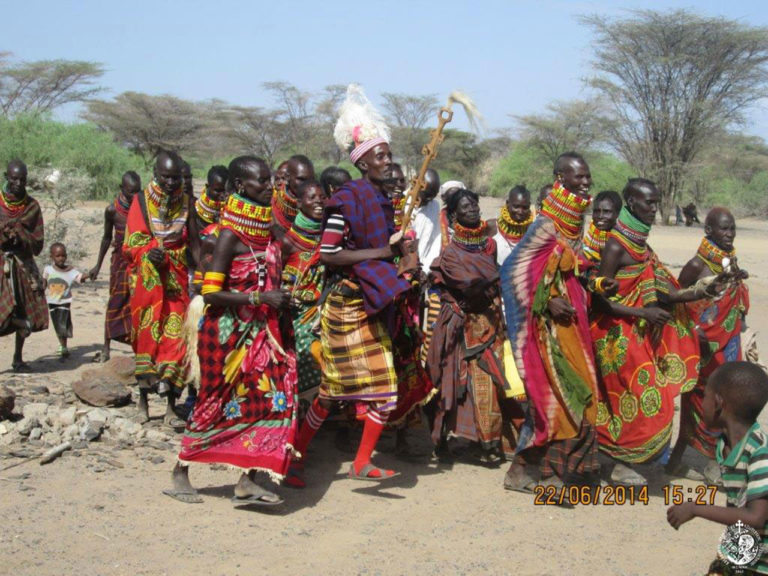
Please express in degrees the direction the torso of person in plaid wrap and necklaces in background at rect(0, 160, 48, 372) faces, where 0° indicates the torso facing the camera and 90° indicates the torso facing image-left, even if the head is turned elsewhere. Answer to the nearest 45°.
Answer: approximately 0°

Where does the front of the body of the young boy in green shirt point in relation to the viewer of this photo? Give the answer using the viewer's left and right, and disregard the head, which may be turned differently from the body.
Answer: facing to the left of the viewer

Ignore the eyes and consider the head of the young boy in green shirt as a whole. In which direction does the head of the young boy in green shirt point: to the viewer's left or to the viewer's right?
to the viewer's left

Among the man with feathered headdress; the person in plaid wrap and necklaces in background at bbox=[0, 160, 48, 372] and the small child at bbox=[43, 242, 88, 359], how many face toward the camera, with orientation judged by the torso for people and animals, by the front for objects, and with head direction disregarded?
2

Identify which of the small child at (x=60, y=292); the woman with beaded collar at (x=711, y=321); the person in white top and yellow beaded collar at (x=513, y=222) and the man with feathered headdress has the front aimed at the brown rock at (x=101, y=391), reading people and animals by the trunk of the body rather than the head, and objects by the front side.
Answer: the small child

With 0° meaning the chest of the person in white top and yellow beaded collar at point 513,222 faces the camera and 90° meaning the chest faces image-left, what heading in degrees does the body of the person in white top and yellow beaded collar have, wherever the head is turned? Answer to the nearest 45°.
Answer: approximately 315°

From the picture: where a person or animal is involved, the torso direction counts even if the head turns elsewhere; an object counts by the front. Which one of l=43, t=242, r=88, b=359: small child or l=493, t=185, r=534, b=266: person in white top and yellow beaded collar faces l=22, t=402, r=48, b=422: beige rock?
the small child
